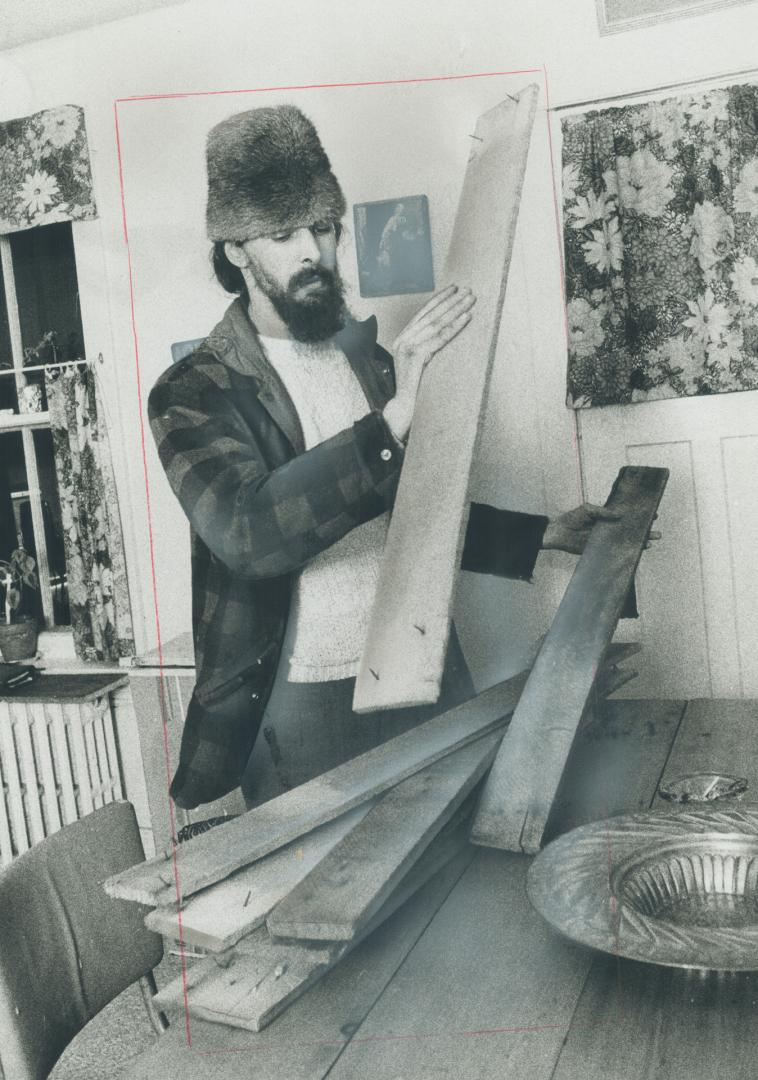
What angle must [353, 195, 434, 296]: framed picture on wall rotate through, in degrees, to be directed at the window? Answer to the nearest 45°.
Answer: approximately 135° to its right

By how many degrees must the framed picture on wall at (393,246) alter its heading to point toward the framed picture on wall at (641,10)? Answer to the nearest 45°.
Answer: approximately 135° to its left

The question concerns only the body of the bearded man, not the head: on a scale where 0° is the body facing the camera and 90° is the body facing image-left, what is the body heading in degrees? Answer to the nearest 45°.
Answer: approximately 315°
